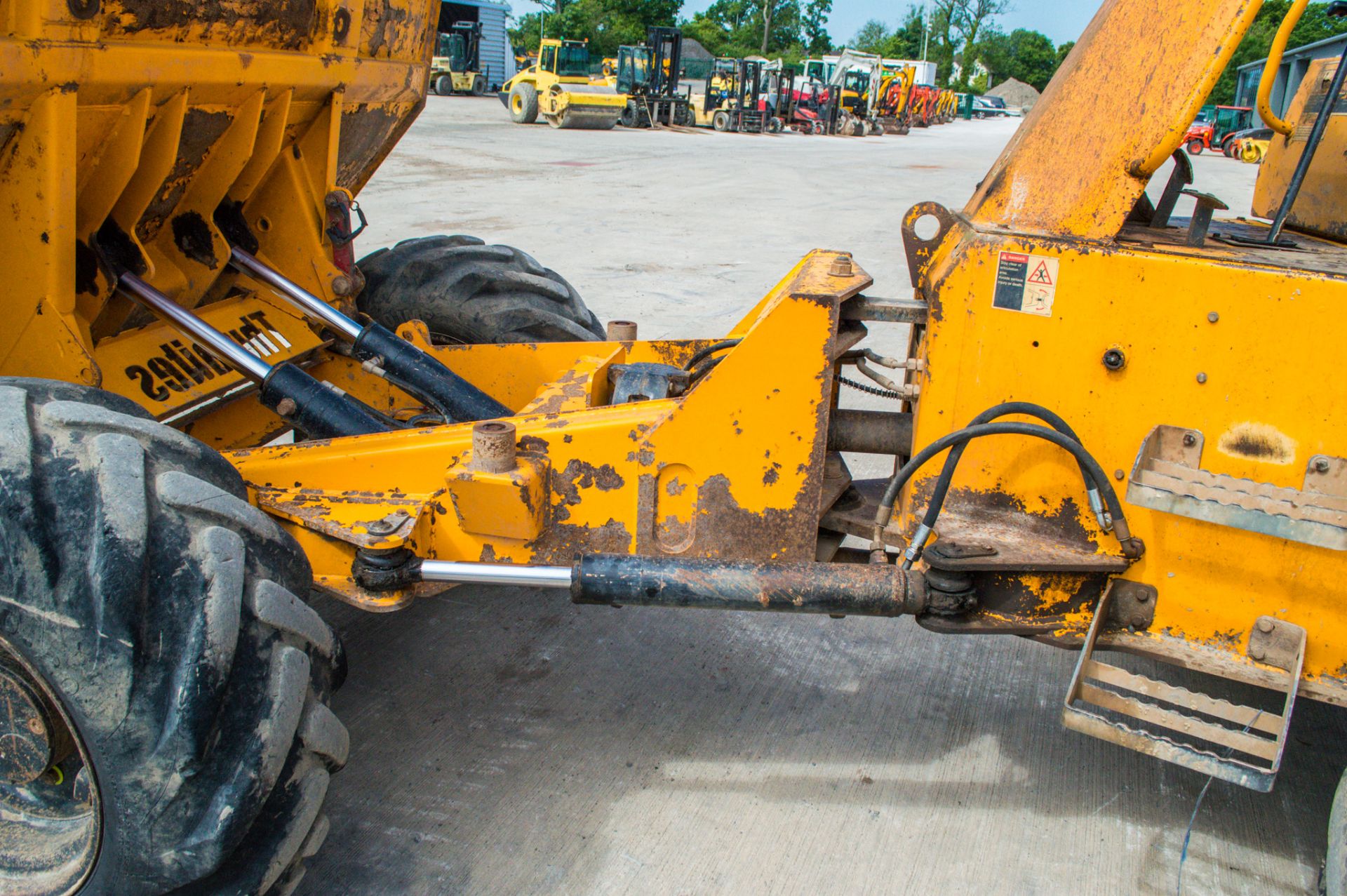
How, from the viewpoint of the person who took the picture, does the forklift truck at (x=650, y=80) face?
facing the viewer and to the right of the viewer

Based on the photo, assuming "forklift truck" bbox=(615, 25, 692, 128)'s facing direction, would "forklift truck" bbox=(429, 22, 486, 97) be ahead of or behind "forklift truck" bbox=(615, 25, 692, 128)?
behind
